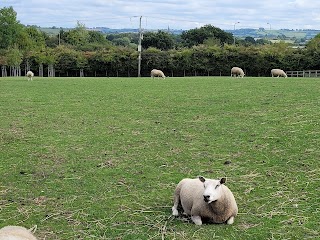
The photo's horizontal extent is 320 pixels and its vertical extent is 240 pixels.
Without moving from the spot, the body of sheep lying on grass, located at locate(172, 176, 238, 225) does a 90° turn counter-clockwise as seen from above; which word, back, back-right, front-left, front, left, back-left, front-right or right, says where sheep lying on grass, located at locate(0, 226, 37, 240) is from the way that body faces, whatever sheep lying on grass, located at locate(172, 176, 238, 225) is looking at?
back

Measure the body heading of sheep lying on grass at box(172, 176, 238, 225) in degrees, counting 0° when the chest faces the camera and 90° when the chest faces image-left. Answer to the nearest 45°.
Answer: approximately 315°
